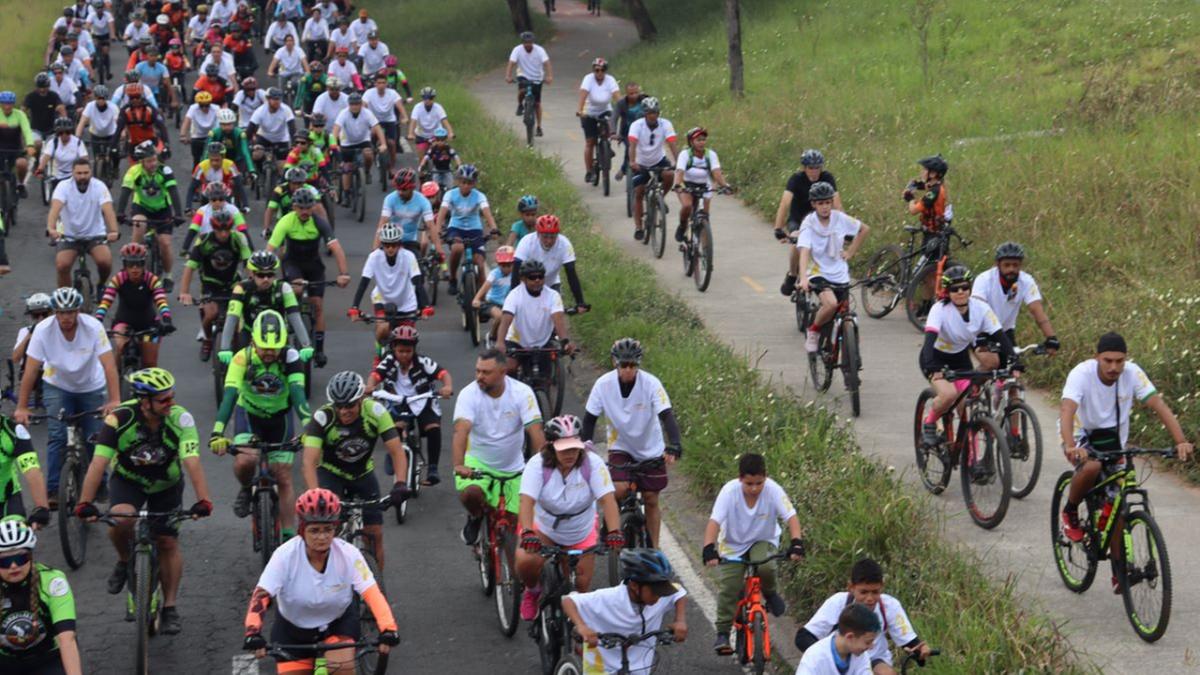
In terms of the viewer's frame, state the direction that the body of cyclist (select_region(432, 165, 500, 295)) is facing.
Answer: toward the camera

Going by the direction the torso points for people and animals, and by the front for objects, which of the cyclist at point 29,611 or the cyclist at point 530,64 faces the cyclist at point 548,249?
the cyclist at point 530,64

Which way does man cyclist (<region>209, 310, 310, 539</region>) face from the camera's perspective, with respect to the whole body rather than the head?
toward the camera

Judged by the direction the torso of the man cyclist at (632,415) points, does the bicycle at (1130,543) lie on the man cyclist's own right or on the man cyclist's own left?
on the man cyclist's own left

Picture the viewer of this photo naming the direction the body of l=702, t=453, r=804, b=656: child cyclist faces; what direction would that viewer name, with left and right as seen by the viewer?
facing the viewer

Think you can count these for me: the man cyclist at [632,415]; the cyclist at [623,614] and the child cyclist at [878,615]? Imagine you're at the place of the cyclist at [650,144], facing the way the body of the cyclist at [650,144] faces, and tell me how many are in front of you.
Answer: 3

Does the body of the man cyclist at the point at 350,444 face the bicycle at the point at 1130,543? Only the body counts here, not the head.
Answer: no

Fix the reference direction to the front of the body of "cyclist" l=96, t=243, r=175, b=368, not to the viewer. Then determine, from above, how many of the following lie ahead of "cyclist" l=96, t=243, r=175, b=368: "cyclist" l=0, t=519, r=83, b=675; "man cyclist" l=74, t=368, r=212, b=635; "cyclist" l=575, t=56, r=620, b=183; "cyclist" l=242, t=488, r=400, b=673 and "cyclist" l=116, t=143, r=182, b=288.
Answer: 3

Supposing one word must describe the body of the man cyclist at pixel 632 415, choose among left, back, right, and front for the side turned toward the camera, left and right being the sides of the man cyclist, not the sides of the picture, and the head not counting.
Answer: front

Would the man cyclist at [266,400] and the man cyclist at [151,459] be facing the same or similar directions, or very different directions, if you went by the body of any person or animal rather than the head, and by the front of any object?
same or similar directions

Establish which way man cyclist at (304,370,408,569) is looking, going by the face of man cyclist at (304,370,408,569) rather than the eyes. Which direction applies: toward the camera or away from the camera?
toward the camera

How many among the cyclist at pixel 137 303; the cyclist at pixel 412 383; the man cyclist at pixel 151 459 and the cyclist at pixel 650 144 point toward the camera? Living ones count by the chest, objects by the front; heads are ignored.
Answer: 4

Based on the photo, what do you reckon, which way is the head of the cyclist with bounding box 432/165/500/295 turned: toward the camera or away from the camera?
toward the camera

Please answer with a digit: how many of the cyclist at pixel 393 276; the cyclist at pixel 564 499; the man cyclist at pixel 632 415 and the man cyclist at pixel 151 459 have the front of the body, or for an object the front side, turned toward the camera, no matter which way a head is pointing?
4

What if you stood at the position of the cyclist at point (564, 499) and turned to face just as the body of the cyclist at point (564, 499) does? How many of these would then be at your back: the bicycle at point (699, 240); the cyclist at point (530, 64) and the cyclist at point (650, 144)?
3
